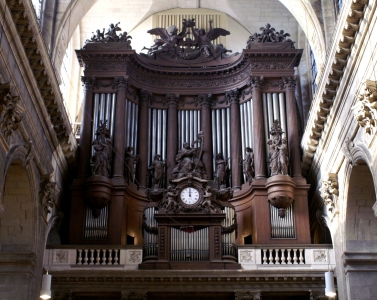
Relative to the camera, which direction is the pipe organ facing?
toward the camera

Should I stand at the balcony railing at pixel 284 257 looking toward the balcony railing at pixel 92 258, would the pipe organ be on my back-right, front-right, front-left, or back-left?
front-right

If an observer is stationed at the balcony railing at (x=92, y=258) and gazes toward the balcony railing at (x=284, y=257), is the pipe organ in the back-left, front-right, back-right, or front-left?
front-left
